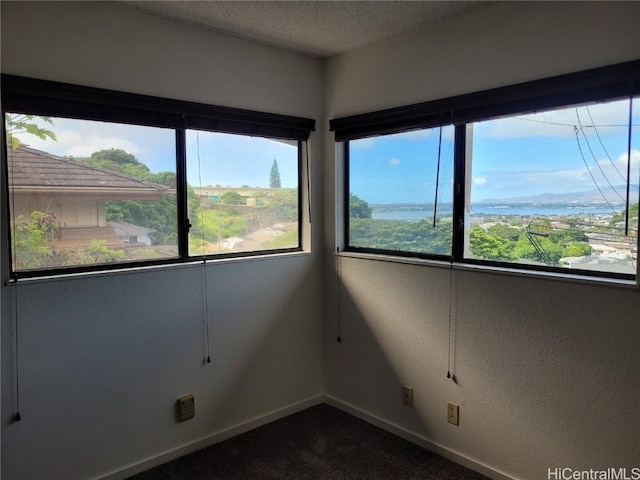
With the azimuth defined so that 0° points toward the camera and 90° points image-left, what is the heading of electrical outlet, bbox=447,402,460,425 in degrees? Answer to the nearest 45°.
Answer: approximately 45°

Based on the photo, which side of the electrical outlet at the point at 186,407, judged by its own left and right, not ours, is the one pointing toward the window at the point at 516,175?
front

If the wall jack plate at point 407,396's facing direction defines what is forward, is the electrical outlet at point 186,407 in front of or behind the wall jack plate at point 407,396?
in front

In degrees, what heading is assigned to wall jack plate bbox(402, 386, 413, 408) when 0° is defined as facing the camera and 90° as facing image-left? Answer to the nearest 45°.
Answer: approximately 45°

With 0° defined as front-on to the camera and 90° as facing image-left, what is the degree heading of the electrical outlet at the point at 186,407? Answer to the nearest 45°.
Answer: approximately 315°
